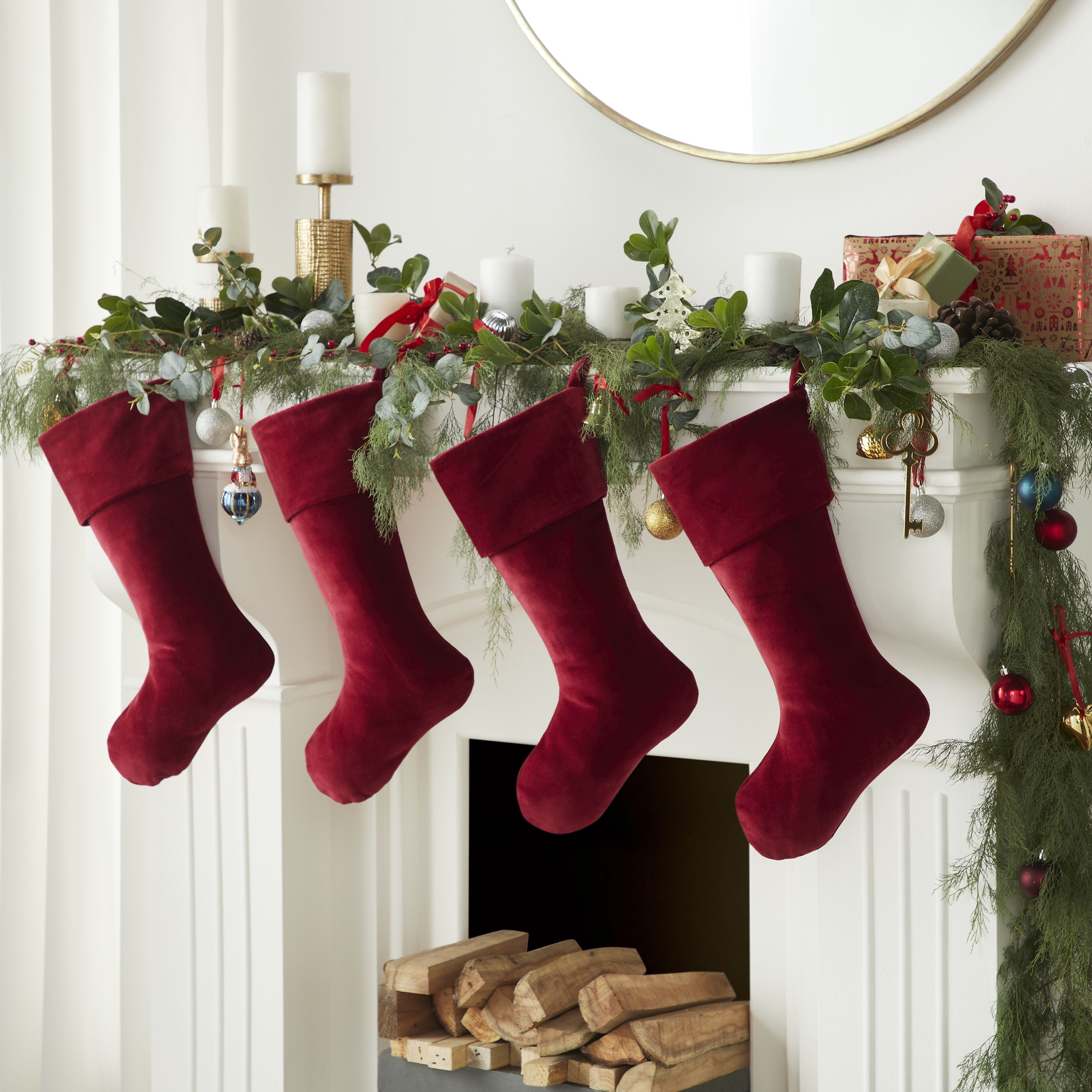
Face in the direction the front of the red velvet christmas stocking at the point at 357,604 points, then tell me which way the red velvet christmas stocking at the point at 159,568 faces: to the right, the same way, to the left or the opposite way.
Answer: the same way

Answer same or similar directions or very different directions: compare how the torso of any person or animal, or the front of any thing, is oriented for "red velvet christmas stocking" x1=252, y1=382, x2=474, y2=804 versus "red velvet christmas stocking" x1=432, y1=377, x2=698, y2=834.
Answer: same or similar directions

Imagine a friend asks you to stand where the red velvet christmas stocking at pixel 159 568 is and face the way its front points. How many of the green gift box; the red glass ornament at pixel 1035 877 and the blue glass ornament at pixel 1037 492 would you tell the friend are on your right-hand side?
0

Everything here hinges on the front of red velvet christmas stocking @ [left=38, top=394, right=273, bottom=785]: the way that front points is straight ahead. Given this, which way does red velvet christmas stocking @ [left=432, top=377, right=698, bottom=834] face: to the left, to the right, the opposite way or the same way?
the same way
